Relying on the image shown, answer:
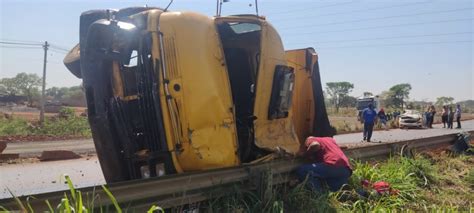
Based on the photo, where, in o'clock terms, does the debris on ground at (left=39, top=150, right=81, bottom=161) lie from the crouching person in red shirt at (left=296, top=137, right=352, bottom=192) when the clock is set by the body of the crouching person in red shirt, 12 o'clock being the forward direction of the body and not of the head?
The debris on ground is roughly at 1 o'clock from the crouching person in red shirt.

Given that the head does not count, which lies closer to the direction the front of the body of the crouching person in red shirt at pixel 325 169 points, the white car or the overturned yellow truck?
the overturned yellow truck

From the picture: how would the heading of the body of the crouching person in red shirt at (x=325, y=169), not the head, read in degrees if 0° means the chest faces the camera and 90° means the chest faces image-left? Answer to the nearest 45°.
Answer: approximately 90°

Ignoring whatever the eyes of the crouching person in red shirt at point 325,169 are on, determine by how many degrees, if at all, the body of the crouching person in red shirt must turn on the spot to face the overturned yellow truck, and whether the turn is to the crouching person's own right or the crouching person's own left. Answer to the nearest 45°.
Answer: approximately 45° to the crouching person's own left

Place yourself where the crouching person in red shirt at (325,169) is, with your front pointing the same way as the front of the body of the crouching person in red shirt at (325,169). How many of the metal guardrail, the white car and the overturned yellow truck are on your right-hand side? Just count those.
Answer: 1
